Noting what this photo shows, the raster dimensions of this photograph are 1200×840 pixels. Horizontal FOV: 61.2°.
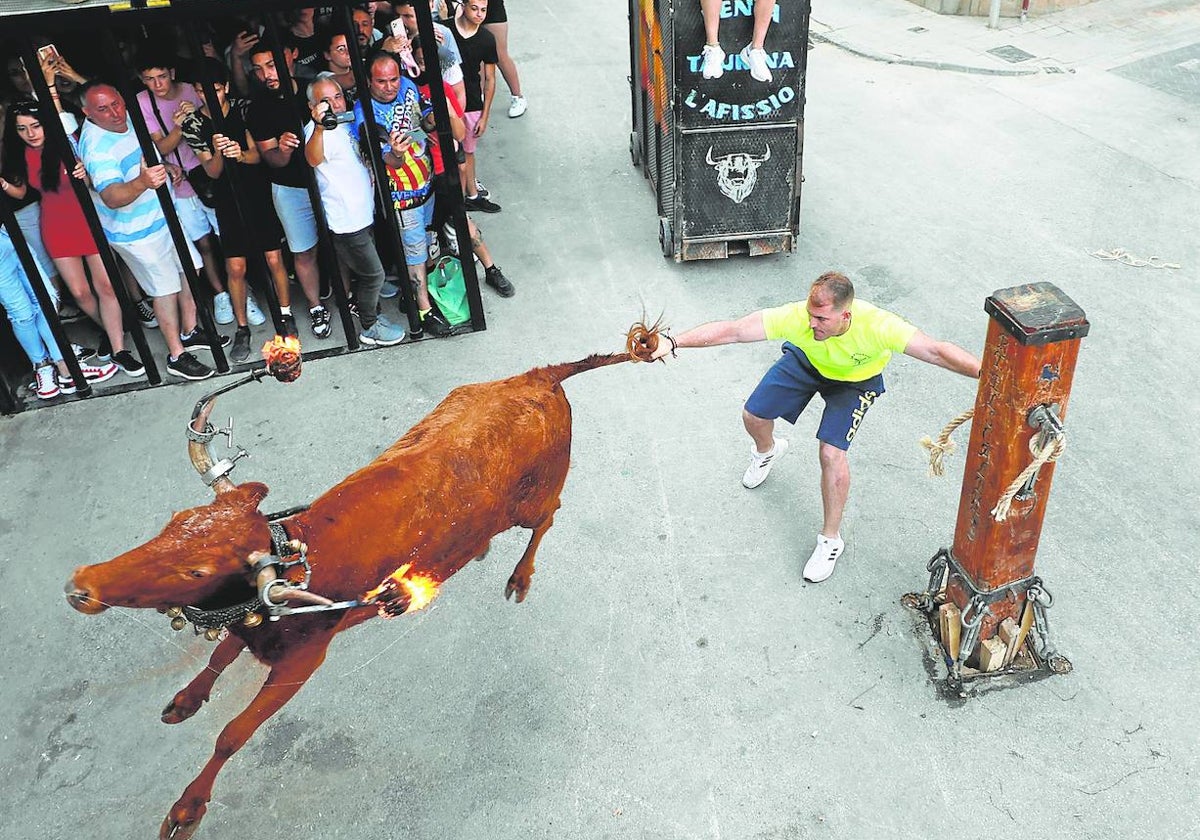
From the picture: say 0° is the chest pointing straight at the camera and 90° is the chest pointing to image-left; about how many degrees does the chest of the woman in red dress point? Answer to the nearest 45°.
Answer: approximately 315°

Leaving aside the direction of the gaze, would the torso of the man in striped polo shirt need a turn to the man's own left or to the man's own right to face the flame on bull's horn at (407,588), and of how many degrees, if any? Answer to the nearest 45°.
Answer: approximately 45° to the man's own right

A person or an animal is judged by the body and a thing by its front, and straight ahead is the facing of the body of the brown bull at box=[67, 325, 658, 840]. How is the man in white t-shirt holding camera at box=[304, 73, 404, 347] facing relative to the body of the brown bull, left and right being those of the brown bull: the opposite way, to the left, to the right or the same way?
to the left

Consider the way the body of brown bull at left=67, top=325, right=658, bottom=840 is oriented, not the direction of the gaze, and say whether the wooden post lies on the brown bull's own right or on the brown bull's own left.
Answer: on the brown bull's own left

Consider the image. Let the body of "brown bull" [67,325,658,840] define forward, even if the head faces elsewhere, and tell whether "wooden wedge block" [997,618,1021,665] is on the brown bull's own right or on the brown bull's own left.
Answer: on the brown bull's own left

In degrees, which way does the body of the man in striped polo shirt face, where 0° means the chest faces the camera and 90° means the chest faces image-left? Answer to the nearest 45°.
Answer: approximately 315°

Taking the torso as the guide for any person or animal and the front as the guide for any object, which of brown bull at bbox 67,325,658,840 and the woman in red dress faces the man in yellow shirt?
the woman in red dress

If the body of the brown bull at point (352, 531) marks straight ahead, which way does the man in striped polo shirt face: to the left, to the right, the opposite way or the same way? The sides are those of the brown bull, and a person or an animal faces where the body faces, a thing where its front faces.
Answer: to the left

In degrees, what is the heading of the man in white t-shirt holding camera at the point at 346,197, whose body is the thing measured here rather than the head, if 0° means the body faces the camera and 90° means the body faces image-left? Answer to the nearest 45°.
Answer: approximately 315°

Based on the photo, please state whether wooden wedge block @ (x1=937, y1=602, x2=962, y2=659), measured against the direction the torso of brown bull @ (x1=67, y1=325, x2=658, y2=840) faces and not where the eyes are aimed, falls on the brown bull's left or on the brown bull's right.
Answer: on the brown bull's left

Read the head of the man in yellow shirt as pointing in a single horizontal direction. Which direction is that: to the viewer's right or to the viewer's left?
to the viewer's left

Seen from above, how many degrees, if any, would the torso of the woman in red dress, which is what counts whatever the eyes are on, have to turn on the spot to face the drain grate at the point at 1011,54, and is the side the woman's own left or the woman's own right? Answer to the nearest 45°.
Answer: approximately 45° to the woman's own left

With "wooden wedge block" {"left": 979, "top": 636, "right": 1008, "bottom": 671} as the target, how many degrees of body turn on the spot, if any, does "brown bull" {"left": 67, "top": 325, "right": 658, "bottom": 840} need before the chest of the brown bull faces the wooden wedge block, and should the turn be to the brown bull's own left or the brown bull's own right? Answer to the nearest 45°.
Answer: approximately 135° to the brown bull's own left
